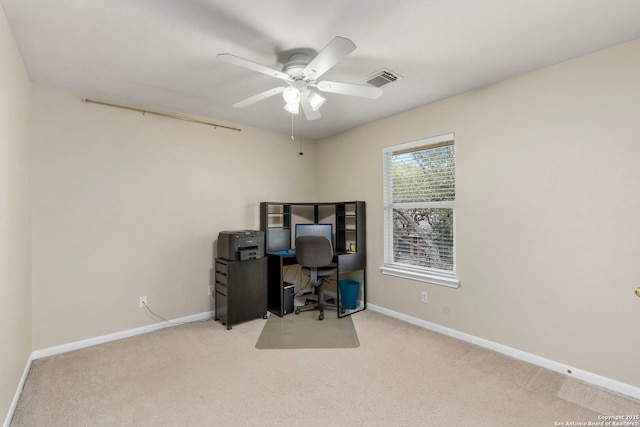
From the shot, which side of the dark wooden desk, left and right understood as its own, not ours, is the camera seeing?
front

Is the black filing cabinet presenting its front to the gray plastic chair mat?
no

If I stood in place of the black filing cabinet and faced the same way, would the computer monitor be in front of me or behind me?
behind

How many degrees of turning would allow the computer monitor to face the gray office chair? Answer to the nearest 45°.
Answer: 0° — it already faces it

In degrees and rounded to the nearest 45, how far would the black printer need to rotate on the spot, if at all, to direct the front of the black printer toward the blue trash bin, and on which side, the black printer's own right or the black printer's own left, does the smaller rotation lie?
approximately 45° to the black printer's own left

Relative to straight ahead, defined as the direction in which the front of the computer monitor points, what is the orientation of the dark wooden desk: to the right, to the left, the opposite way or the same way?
the same way

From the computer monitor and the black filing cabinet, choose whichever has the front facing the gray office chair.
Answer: the computer monitor

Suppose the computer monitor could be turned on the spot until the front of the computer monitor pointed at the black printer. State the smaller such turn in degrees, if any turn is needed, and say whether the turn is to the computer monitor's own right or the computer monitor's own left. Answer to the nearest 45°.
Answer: approximately 45° to the computer monitor's own right

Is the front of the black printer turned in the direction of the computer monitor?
no

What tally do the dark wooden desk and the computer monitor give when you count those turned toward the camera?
2

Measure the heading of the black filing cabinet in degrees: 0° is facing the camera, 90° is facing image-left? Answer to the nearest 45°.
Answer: approximately 45°

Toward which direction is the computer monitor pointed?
toward the camera

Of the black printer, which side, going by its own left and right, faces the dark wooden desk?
left

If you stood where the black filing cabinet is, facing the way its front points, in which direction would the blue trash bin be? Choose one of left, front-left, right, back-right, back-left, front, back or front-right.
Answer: back-left

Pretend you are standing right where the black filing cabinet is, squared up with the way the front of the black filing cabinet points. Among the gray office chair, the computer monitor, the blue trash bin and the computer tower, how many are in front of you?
0
